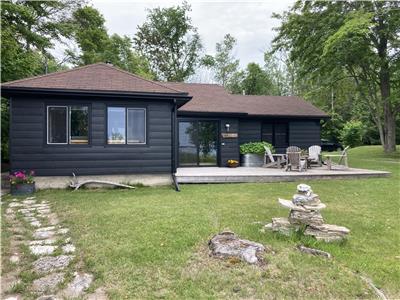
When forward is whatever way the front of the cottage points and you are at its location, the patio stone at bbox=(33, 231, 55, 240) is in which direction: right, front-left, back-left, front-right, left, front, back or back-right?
front

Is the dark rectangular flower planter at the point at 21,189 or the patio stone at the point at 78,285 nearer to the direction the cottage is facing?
the patio stone

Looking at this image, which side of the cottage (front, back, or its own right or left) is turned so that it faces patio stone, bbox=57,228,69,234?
front

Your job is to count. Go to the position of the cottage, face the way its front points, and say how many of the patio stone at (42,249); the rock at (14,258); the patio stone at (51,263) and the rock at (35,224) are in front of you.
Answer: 4

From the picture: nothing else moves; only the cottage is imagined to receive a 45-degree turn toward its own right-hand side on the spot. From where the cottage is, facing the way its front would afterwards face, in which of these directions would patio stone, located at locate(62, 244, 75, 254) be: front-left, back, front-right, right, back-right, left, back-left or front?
front-left

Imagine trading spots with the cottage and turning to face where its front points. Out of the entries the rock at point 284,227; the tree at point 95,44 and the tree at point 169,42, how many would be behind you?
2

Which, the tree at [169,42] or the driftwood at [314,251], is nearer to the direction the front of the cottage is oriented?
the driftwood

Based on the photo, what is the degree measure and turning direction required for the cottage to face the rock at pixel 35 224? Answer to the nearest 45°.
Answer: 0° — it already faces it

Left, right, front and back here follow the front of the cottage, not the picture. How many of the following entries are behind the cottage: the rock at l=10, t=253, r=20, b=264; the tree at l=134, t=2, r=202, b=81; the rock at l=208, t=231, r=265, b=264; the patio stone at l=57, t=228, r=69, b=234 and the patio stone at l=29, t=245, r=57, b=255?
1

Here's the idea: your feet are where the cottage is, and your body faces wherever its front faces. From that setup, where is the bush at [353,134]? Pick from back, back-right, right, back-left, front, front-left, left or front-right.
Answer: back-left

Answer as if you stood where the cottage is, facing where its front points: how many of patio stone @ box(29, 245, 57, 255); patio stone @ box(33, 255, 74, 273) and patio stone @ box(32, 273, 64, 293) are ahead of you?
3

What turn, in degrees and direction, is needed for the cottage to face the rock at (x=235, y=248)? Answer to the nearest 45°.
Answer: approximately 45° to its left

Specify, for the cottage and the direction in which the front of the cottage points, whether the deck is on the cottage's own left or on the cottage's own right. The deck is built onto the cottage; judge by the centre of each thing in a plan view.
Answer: on the cottage's own left

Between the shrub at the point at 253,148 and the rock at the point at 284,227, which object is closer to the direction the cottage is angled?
the rock

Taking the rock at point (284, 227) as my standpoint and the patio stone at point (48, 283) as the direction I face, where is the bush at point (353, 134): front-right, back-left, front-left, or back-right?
back-right

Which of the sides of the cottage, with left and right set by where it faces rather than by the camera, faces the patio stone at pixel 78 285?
front

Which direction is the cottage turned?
toward the camera

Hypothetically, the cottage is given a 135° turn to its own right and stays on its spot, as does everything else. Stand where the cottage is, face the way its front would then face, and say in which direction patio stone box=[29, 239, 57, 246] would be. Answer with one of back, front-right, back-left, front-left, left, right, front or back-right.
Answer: back-left
